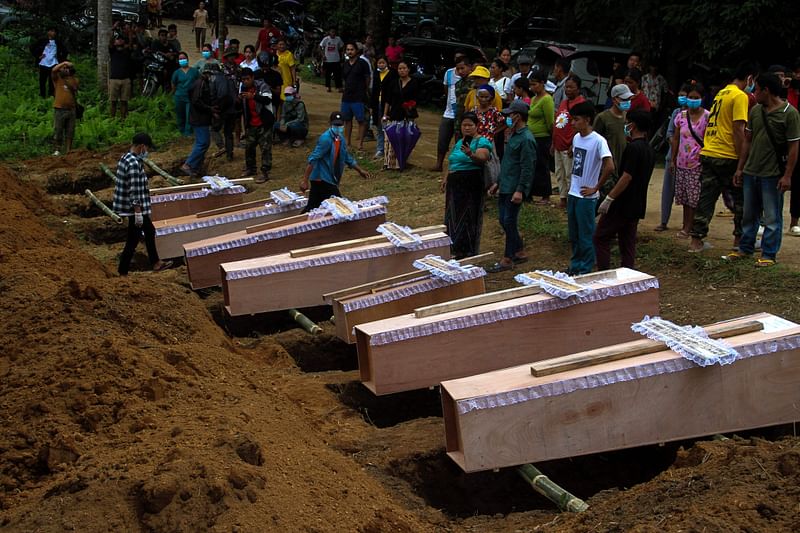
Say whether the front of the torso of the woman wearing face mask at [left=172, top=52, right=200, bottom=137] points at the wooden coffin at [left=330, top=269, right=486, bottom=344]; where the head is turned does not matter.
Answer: yes

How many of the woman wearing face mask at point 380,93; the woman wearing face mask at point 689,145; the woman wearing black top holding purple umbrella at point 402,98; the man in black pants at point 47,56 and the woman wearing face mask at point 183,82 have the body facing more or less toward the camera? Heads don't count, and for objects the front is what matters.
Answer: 5

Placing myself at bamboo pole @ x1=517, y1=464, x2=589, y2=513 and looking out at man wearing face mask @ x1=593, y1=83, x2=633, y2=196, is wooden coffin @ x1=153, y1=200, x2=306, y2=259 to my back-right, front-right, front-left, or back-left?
front-left

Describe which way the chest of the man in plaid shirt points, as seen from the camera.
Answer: to the viewer's right

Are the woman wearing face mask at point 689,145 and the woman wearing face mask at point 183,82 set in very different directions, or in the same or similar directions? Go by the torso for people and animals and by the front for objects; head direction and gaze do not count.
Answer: same or similar directions

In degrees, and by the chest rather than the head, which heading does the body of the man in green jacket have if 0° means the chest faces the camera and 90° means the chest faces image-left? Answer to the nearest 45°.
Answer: approximately 45°

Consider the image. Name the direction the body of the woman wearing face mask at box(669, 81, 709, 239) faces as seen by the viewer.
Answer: toward the camera

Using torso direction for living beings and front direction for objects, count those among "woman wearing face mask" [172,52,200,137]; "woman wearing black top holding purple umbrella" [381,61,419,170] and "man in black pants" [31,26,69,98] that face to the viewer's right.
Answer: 0

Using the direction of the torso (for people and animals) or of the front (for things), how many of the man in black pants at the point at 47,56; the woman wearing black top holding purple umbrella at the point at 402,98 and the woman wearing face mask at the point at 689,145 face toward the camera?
3

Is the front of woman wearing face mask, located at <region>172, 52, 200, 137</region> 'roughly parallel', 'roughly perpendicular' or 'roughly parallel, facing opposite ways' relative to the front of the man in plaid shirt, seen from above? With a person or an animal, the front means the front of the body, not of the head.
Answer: roughly perpendicular

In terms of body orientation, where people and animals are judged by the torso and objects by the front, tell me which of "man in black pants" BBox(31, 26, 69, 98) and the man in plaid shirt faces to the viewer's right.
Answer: the man in plaid shirt

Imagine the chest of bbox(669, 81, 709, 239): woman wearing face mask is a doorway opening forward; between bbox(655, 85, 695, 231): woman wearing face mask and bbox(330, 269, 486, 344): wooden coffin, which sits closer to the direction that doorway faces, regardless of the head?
the wooden coffin

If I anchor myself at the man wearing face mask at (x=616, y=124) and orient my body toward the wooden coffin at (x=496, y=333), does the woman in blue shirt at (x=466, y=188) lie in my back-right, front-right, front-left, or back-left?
front-right

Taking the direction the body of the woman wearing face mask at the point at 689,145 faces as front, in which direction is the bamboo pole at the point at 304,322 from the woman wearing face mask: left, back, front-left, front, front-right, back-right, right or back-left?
front-right

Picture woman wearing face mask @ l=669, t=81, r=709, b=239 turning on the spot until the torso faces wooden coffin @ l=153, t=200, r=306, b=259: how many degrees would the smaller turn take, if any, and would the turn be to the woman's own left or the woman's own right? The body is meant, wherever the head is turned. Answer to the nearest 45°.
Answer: approximately 90° to the woman's own right
